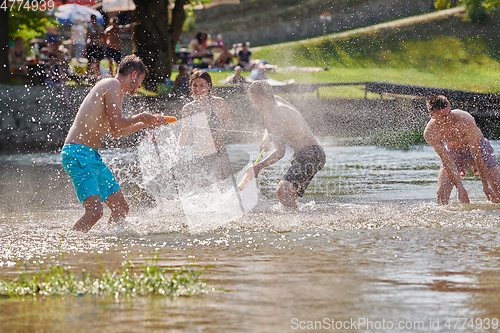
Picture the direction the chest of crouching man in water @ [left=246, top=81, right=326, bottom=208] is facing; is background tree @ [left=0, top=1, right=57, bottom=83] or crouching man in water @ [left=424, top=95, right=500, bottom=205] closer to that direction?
the background tree

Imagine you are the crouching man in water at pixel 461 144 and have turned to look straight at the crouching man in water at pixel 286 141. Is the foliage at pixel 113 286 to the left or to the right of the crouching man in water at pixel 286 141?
left

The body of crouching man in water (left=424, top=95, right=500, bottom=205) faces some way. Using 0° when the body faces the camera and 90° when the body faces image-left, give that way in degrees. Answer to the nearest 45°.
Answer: approximately 45°

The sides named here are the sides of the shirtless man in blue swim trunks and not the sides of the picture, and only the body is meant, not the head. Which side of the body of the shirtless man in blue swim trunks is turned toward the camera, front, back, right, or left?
right

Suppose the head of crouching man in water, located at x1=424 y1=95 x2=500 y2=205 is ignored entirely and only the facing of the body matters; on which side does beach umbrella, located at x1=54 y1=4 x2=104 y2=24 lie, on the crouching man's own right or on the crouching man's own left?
on the crouching man's own right

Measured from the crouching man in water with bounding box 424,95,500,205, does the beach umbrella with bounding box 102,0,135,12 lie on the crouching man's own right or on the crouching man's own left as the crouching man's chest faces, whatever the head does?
on the crouching man's own right

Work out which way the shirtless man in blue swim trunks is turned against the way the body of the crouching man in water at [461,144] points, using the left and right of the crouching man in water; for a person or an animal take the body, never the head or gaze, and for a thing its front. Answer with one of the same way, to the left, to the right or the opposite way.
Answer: the opposite way

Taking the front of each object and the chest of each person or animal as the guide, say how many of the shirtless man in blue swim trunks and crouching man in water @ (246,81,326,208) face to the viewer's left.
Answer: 1

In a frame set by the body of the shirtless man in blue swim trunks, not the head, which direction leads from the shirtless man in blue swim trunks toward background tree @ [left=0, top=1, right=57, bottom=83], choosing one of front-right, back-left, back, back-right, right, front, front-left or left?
left

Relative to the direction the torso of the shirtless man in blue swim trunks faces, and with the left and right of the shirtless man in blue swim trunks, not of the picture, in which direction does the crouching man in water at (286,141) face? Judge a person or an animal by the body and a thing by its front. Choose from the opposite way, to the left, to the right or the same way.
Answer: the opposite way

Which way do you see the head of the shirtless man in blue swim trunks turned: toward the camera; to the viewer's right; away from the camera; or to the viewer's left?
to the viewer's right

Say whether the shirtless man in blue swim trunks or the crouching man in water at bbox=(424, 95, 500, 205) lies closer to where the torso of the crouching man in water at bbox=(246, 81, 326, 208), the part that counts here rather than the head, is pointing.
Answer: the shirtless man in blue swim trunks

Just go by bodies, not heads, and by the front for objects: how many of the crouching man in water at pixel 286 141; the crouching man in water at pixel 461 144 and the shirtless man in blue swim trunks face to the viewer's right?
1

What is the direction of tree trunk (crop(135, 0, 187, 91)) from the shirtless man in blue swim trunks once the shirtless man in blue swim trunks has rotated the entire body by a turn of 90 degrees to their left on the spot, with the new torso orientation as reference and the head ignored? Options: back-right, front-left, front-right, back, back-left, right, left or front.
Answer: front
